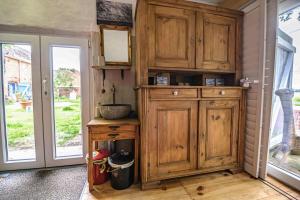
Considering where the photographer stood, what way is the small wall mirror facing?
facing the viewer

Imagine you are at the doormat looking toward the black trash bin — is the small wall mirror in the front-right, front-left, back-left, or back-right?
front-left

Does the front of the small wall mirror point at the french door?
no

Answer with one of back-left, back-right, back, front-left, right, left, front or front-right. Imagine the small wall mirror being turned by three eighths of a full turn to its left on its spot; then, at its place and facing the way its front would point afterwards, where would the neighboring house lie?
back-left

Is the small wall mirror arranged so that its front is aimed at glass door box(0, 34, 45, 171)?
no

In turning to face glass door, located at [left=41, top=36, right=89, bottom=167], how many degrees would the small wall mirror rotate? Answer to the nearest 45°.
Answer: approximately 90° to its right
